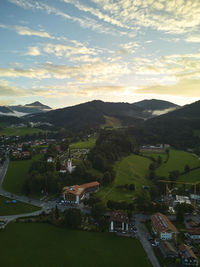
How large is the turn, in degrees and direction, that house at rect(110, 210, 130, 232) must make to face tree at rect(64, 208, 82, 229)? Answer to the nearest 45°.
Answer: approximately 90° to its right

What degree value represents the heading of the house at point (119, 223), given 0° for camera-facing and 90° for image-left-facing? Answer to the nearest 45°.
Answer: approximately 0°

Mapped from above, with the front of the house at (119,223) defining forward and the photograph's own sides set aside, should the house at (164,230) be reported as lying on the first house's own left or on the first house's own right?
on the first house's own left

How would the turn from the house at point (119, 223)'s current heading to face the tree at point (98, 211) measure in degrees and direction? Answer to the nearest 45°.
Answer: approximately 135° to its right

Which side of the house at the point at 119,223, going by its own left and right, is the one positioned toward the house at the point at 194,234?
left

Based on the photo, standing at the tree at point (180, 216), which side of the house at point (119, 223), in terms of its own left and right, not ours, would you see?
left
